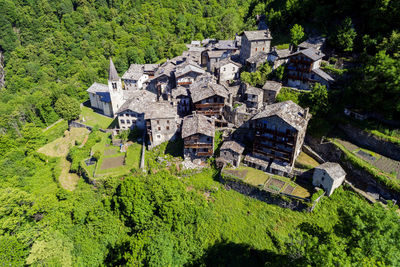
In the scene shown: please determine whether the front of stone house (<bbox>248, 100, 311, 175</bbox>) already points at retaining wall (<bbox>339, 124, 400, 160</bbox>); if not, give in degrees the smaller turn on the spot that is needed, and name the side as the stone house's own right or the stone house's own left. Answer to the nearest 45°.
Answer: approximately 135° to the stone house's own left

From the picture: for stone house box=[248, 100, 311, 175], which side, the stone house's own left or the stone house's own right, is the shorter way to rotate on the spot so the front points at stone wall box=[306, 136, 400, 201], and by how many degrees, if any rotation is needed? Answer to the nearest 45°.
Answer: approximately 135° to the stone house's own left

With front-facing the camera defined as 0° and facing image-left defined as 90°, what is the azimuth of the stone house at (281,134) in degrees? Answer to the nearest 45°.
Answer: approximately 45°

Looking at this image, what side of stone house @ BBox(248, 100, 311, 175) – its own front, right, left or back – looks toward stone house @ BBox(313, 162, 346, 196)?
left
